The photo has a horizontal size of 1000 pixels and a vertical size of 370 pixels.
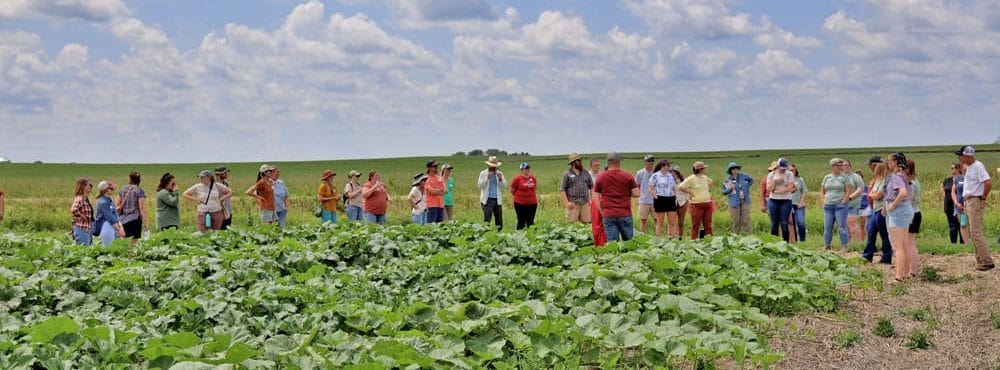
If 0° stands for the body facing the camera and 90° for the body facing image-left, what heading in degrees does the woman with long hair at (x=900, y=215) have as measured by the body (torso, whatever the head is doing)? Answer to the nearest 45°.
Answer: approximately 90°

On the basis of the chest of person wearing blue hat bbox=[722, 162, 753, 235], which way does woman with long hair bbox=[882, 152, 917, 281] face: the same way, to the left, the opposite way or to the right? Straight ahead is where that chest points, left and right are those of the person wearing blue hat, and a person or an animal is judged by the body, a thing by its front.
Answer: to the right

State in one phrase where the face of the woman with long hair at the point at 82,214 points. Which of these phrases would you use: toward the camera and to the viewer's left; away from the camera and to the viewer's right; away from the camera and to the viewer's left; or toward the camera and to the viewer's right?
toward the camera and to the viewer's right

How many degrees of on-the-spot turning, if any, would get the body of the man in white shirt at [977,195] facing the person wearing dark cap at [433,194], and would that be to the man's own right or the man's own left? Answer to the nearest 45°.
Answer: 0° — they already face them

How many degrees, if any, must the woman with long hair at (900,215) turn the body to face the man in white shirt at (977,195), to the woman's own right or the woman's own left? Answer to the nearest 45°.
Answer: approximately 135° to the woman's own right

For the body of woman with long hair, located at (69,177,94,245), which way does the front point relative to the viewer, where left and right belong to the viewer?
facing to the right of the viewer

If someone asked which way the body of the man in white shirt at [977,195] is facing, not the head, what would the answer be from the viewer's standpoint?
to the viewer's left

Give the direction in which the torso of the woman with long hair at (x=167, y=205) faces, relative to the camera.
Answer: to the viewer's right

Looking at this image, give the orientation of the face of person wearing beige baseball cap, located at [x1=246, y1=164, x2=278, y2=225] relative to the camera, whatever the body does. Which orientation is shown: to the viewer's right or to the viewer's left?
to the viewer's right
